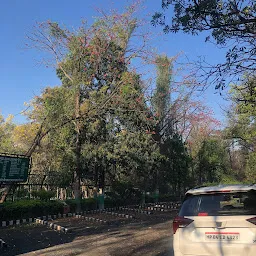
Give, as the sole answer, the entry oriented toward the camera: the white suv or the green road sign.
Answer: the green road sign

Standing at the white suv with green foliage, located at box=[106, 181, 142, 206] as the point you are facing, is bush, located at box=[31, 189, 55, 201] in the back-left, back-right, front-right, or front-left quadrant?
front-left

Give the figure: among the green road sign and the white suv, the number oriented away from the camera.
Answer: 1

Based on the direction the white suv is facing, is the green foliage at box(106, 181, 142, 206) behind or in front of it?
in front

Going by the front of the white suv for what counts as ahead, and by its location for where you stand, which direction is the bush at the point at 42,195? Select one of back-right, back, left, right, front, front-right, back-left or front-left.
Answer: front-left

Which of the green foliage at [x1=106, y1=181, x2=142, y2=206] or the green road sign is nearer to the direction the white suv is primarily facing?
the green foliage

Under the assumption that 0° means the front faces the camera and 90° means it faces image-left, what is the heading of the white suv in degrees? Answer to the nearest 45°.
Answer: approximately 180°

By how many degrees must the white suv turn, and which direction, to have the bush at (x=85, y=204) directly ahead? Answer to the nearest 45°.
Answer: approximately 45° to its left

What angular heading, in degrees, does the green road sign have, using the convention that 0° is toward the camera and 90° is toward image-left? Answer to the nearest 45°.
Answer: approximately 0°

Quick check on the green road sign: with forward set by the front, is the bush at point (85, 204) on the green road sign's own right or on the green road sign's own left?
on the green road sign's own left
